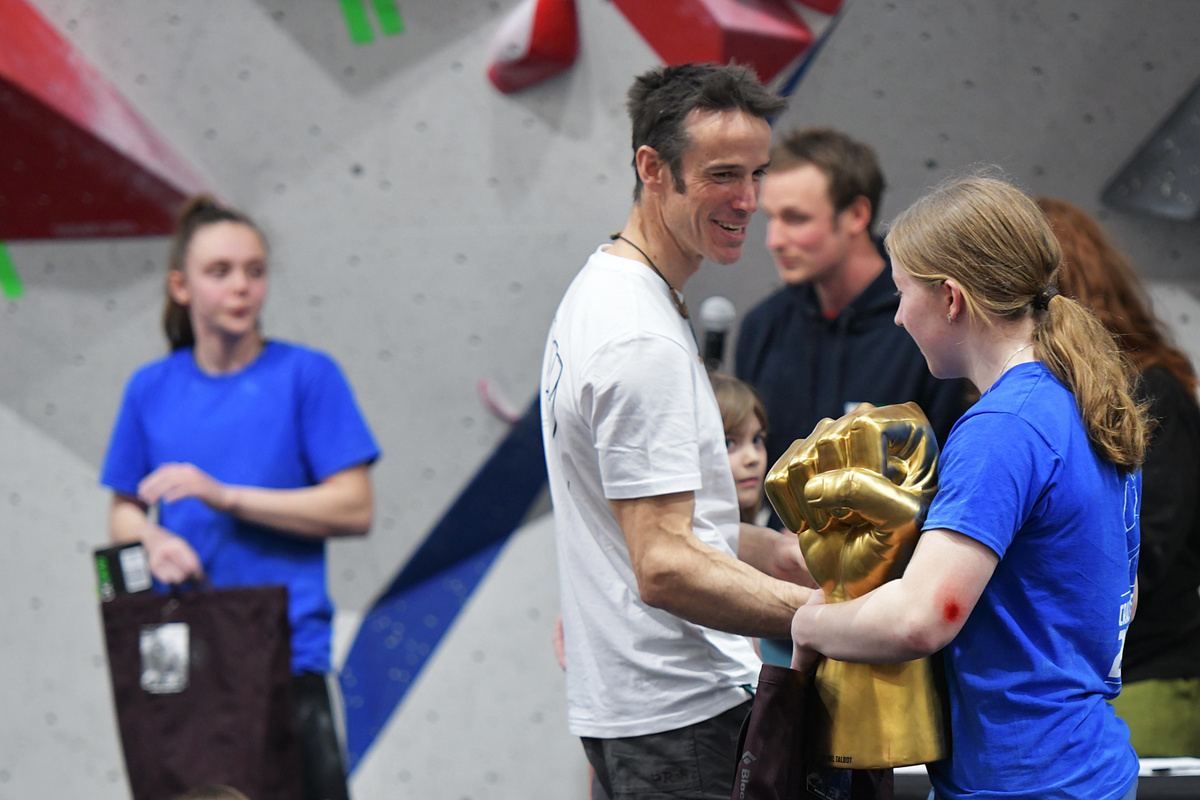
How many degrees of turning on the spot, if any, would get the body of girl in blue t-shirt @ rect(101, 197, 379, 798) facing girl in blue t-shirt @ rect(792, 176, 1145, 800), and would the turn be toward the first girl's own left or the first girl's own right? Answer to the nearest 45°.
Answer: approximately 45° to the first girl's own left

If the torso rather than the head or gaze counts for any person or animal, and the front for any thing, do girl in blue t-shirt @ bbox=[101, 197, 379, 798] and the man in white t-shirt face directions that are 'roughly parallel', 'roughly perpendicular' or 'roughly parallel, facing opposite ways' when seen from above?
roughly perpendicular

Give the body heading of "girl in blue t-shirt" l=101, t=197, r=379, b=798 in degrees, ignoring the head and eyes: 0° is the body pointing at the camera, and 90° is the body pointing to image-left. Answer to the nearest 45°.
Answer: approximately 0°

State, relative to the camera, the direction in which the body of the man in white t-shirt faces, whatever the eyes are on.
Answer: to the viewer's right

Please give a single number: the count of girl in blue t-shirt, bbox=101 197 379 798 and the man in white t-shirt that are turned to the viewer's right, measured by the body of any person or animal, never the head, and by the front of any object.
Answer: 1

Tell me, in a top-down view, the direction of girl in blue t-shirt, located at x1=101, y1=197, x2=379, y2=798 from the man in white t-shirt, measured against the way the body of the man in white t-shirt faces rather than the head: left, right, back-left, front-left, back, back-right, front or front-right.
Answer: back-left
